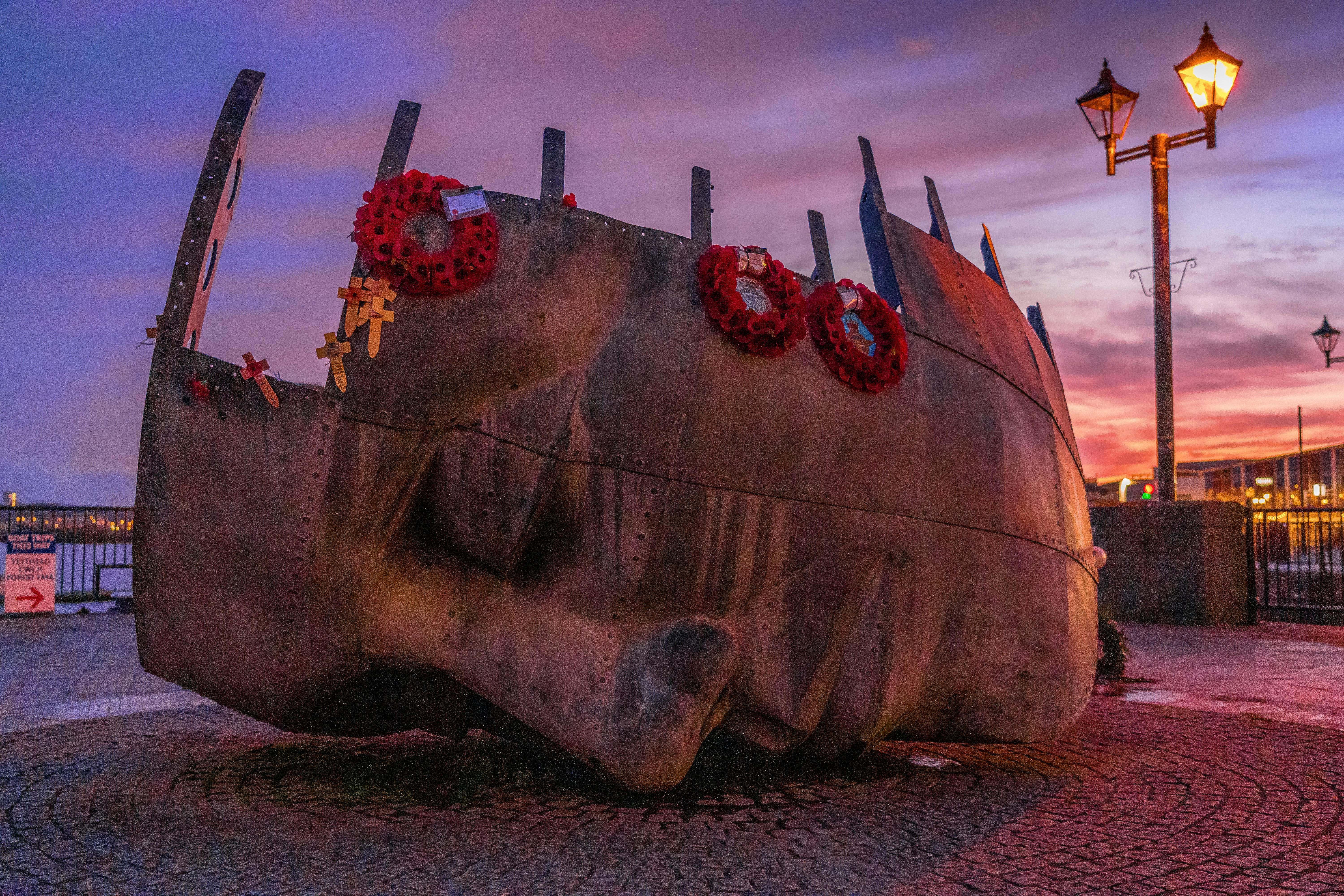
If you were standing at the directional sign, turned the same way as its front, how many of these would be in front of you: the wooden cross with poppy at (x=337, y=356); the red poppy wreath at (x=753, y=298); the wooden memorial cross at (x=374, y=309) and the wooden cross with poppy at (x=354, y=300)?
4

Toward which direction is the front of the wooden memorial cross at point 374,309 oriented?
toward the camera

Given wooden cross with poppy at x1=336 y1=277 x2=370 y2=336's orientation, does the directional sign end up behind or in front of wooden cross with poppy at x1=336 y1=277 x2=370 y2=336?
behind

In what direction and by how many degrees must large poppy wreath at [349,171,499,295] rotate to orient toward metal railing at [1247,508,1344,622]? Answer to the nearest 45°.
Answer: approximately 135° to its left

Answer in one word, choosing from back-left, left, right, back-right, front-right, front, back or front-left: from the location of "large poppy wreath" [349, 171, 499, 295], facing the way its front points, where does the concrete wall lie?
back-left

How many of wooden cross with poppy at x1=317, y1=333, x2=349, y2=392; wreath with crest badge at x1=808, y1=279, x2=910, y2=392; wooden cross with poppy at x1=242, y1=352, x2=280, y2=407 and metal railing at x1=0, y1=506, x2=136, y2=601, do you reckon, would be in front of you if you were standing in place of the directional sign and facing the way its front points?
3

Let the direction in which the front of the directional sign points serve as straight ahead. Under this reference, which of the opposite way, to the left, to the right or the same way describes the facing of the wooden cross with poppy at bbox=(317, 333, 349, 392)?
the same way

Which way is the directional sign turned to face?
toward the camera

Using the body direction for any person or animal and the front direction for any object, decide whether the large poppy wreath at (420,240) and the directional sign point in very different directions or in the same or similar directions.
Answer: same or similar directions

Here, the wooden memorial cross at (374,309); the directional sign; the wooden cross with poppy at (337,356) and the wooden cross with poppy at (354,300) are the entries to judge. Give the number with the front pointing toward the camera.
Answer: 4

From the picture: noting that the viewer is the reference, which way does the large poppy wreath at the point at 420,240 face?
facing the viewer

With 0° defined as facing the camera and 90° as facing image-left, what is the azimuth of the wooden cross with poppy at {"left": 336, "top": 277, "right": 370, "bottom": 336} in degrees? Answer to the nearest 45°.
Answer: approximately 0°

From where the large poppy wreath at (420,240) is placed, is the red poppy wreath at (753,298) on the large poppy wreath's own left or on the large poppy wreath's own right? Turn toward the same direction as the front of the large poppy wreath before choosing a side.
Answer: on the large poppy wreath's own left
